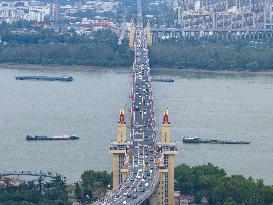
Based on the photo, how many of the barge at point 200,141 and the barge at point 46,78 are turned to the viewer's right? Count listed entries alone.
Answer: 1

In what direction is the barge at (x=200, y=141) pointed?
to the viewer's right

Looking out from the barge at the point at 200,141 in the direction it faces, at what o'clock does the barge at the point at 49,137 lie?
the barge at the point at 49,137 is roughly at 6 o'clock from the barge at the point at 200,141.

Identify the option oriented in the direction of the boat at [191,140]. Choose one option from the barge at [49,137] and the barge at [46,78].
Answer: the barge at [49,137]

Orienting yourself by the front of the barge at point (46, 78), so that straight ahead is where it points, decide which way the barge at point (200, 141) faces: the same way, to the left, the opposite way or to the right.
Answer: the opposite way

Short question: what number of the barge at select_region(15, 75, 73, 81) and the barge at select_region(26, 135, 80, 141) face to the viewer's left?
1

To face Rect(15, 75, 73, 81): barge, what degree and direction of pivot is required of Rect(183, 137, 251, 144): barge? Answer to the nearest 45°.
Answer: approximately 135° to its left

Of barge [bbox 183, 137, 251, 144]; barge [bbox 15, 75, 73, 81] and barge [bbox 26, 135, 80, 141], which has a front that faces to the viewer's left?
barge [bbox 15, 75, 73, 81]

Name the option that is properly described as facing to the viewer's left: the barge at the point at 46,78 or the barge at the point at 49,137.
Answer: the barge at the point at 46,78

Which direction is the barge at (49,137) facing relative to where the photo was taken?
to the viewer's right

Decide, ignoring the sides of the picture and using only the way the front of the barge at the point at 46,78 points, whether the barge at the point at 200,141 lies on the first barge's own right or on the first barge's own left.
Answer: on the first barge's own left

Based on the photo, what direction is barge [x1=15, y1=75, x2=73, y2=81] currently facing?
to the viewer's left
